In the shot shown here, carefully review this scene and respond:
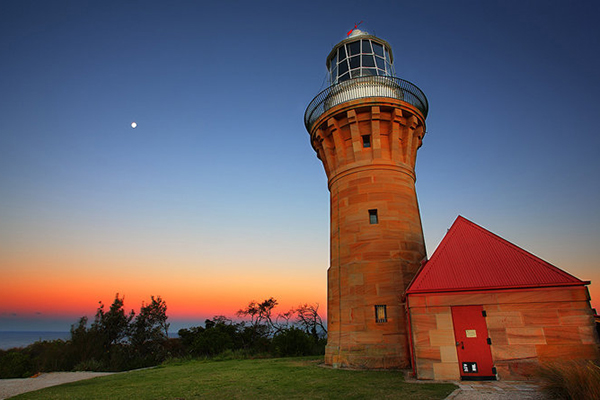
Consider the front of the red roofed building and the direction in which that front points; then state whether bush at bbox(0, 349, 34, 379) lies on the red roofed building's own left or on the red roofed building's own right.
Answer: on the red roofed building's own right

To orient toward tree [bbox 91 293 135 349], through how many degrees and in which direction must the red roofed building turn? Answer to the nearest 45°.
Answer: approximately 90° to its right

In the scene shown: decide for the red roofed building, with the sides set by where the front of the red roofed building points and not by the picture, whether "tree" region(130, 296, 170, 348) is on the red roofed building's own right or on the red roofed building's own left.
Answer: on the red roofed building's own right

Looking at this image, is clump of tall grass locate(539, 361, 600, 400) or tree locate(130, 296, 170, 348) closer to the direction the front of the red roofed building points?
the clump of tall grass

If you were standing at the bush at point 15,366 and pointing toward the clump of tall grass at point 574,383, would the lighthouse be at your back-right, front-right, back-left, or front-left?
front-left

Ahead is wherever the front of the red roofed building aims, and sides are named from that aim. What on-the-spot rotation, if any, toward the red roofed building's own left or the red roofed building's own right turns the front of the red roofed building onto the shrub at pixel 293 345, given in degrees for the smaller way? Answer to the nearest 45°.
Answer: approximately 135° to the red roofed building's own right

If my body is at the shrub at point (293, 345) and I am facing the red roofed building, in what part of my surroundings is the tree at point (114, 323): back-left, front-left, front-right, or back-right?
back-right

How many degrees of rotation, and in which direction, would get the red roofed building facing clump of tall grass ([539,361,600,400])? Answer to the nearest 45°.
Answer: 0° — it already faces it

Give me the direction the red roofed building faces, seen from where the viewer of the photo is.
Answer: facing the viewer
